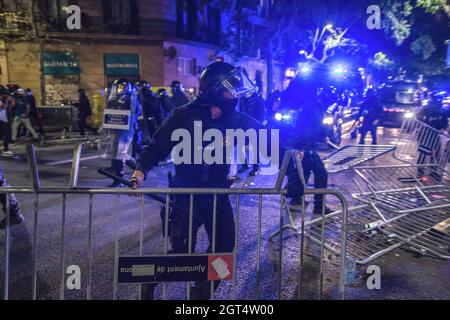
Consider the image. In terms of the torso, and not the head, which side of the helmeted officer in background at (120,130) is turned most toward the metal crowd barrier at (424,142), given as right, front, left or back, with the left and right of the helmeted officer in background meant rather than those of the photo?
left

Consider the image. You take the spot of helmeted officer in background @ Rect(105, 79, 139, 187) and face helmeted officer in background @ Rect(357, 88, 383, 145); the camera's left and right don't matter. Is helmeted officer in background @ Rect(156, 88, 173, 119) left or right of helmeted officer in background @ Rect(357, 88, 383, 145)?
left

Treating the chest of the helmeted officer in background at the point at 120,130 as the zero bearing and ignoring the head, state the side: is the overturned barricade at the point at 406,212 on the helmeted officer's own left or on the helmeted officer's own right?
on the helmeted officer's own left

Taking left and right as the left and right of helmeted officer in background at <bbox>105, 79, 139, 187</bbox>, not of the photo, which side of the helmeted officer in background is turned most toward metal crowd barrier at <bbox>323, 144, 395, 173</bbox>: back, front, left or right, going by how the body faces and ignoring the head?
left

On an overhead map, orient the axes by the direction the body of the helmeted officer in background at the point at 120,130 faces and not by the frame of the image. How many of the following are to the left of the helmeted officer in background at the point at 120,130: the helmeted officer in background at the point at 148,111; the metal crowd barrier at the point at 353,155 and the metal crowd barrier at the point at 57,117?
1

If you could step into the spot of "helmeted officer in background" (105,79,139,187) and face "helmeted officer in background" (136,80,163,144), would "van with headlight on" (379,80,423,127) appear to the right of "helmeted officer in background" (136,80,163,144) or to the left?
right

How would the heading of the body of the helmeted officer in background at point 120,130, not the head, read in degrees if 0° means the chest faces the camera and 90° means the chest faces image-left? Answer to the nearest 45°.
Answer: approximately 45°
